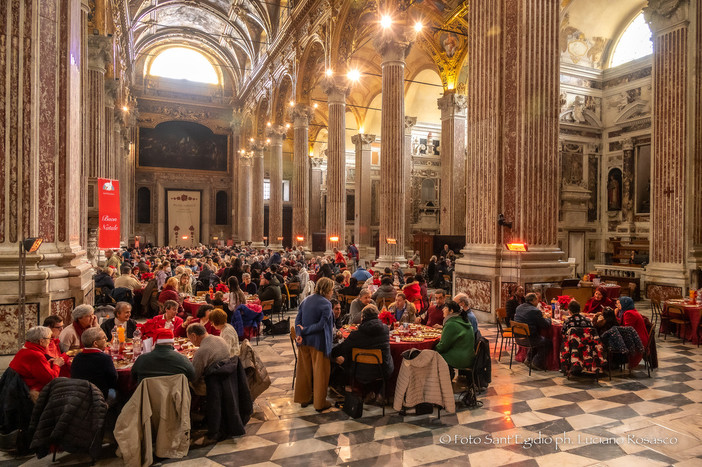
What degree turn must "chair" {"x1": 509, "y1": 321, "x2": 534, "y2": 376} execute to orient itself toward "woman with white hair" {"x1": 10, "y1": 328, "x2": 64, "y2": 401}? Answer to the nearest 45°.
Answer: approximately 180°

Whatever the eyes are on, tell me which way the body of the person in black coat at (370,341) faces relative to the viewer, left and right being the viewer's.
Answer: facing away from the viewer

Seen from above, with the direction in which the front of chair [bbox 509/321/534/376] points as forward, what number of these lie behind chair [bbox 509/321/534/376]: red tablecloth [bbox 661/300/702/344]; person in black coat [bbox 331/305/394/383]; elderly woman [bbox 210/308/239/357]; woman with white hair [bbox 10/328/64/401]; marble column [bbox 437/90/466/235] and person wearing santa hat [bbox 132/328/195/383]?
4

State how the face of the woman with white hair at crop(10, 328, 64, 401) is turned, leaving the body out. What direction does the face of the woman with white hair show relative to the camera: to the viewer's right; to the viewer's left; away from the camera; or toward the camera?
to the viewer's right

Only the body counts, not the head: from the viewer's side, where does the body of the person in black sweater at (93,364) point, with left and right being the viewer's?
facing away from the viewer and to the right of the viewer

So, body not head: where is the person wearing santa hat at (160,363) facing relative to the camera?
away from the camera

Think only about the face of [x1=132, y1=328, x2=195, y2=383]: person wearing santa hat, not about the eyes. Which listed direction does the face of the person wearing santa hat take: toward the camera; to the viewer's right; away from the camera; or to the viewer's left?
away from the camera

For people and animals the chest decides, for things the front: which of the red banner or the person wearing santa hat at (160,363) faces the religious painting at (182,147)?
the person wearing santa hat

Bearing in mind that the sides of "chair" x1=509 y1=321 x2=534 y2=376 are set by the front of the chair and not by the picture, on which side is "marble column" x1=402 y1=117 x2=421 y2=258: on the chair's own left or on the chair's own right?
on the chair's own left
